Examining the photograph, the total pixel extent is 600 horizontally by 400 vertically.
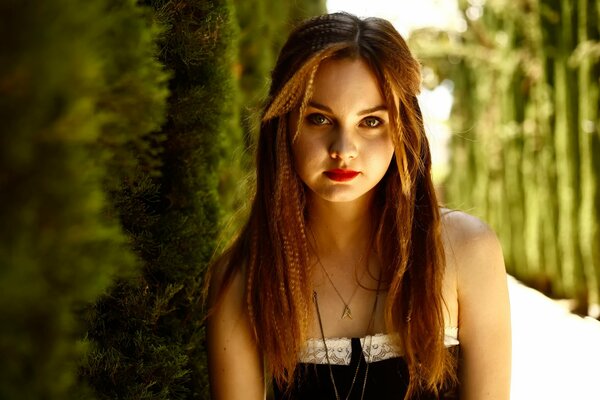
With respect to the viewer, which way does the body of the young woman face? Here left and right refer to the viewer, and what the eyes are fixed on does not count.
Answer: facing the viewer

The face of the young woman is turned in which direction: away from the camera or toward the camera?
toward the camera

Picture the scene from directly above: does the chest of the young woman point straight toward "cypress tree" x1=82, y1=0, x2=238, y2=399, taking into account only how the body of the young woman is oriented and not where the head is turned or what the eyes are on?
no
